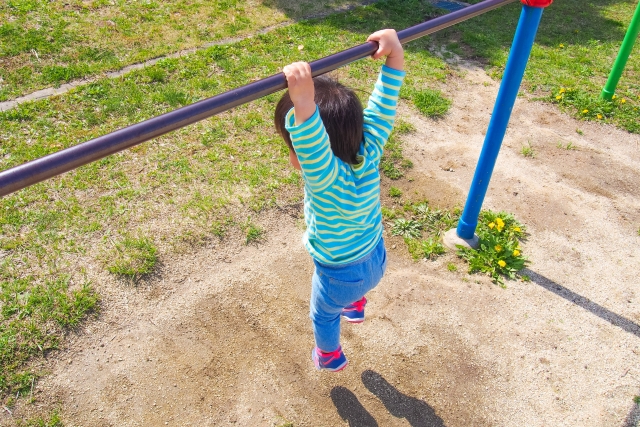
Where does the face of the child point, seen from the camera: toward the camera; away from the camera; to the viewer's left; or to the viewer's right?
away from the camera

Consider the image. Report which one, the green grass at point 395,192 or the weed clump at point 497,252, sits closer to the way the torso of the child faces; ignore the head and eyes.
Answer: the green grass

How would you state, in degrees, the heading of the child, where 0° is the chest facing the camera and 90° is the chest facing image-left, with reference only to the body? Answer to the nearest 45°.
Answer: approximately 135°

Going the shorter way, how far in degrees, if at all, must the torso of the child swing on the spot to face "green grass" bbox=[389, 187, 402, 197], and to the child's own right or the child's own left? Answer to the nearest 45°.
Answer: approximately 45° to the child's own right

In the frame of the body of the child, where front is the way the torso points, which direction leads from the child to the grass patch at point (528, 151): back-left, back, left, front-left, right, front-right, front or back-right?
right

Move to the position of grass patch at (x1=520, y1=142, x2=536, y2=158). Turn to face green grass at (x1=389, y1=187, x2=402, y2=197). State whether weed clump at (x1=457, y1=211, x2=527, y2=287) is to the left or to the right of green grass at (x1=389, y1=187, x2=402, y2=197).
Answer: left

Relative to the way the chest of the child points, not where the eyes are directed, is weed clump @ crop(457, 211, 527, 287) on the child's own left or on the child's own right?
on the child's own right
